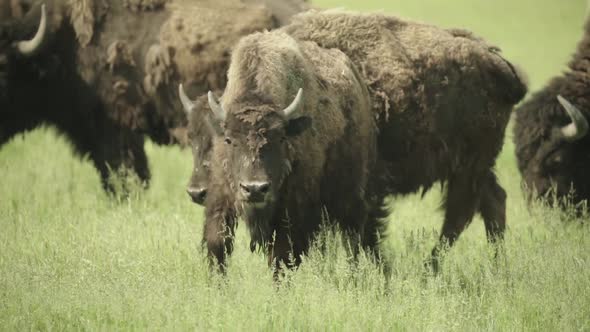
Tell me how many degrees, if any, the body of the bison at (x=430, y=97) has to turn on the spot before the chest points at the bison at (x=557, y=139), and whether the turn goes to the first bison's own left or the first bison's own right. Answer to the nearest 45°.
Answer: approximately 135° to the first bison's own right

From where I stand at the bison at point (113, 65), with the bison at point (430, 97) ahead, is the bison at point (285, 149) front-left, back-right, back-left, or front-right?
front-right

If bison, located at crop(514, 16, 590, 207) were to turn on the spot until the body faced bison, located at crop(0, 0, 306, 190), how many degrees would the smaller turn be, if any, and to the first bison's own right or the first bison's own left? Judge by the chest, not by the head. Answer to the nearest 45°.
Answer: approximately 45° to the first bison's own right

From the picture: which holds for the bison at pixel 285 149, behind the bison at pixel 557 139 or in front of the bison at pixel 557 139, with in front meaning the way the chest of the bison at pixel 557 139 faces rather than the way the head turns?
in front

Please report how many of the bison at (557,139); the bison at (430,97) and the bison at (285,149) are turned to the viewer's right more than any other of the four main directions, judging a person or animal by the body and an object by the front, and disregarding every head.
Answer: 0

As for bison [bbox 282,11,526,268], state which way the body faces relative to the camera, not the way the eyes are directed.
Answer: to the viewer's left

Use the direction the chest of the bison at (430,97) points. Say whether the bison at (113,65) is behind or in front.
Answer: in front

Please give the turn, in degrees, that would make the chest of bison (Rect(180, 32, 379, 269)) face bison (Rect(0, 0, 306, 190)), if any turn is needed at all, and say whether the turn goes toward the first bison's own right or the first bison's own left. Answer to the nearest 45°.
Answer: approximately 90° to the first bison's own right

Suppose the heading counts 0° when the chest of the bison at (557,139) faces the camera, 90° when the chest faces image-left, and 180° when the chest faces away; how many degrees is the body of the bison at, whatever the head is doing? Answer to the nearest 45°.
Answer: approximately 45°

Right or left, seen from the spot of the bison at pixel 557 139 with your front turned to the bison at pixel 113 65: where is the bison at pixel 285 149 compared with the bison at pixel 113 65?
left
